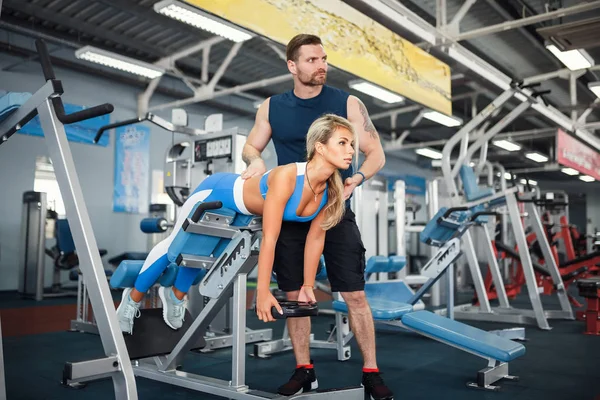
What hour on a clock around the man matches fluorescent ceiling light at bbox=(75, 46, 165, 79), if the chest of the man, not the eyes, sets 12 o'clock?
The fluorescent ceiling light is roughly at 5 o'clock from the man.

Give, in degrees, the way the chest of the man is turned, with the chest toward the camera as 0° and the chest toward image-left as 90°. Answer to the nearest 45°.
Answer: approximately 0°

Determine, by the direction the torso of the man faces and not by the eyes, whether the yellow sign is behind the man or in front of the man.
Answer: behind

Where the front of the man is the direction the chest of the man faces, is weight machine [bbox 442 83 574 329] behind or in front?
behind

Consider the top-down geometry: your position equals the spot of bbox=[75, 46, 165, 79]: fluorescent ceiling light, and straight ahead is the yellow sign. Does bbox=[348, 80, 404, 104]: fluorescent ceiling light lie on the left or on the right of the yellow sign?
left

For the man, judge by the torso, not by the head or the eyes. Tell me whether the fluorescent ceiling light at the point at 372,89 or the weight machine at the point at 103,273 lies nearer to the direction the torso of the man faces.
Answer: the weight machine

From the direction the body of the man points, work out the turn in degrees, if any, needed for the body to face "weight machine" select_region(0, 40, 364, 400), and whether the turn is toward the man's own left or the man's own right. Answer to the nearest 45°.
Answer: approximately 45° to the man's own right

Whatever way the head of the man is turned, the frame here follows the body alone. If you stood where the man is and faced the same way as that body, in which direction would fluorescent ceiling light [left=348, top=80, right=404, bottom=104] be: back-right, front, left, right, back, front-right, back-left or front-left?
back

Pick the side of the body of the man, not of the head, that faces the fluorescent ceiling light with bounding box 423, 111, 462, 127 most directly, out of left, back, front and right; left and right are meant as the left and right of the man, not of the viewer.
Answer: back
